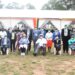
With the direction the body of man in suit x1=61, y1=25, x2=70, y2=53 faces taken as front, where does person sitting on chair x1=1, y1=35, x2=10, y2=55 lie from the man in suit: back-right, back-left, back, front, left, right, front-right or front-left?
right

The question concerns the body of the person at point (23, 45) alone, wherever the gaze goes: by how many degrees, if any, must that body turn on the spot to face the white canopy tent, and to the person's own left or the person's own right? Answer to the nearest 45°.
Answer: approximately 180°

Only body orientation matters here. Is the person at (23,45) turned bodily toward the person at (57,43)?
no

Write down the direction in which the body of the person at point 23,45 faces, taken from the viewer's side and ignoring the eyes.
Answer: toward the camera

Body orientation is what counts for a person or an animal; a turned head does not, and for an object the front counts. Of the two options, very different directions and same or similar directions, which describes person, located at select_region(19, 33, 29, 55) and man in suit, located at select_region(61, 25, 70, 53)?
same or similar directions

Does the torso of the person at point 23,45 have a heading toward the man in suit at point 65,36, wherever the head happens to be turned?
no

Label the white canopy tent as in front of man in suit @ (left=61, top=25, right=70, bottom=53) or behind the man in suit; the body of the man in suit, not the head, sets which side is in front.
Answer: behind

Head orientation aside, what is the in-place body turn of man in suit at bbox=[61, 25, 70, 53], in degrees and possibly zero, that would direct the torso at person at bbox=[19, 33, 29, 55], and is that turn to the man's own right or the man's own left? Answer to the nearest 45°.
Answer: approximately 90° to the man's own right

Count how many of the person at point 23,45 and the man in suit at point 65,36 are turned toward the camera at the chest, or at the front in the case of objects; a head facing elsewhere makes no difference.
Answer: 2

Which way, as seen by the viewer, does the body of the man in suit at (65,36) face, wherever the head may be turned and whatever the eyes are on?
toward the camera
